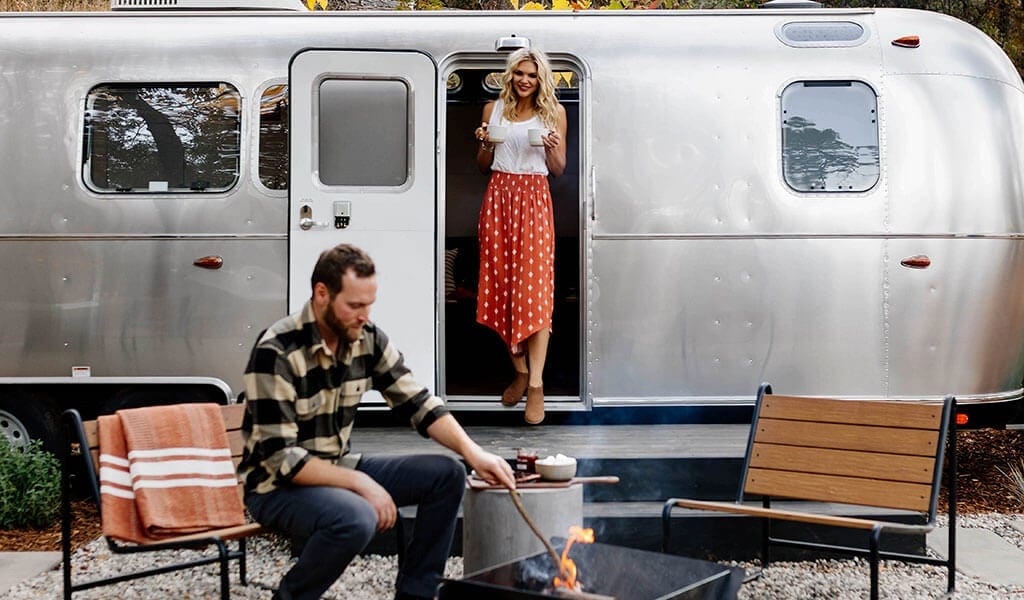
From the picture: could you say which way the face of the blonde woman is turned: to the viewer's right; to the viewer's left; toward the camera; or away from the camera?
toward the camera

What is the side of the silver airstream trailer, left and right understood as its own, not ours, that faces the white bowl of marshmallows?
right

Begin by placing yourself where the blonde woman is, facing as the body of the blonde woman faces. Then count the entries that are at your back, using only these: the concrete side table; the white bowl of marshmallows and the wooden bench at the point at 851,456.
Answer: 0

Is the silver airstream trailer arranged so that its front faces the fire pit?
no

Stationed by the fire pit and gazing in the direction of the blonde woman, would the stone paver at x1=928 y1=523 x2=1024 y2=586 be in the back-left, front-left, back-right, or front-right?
front-right

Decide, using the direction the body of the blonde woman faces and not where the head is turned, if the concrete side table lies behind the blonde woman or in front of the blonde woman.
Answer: in front

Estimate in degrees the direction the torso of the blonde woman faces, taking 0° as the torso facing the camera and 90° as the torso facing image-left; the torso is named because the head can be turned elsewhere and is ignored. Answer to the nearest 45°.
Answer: approximately 0°

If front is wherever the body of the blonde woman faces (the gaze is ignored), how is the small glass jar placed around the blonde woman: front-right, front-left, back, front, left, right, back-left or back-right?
front

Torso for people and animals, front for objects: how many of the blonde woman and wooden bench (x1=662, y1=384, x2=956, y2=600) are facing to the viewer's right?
0
